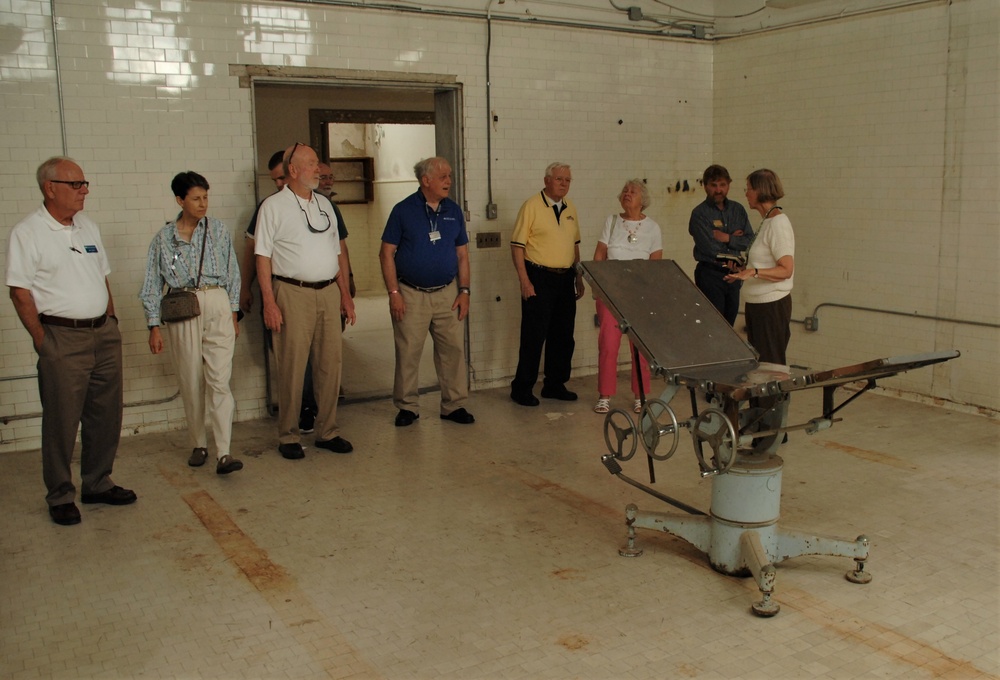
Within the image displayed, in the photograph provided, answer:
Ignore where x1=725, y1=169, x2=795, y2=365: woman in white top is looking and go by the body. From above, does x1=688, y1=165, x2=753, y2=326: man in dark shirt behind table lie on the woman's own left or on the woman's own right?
on the woman's own right

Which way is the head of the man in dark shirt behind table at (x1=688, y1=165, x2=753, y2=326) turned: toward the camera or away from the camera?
toward the camera

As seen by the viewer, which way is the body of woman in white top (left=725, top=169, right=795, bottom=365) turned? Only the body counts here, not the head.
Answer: to the viewer's left

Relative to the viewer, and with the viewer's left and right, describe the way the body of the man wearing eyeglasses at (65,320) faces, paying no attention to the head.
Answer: facing the viewer and to the right of the viewer

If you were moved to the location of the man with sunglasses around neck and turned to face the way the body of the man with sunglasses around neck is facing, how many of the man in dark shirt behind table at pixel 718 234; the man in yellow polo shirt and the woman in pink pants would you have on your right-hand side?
0

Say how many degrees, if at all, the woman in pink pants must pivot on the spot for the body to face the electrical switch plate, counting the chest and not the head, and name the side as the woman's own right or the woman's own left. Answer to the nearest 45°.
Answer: approximately 135° to the woman's own right

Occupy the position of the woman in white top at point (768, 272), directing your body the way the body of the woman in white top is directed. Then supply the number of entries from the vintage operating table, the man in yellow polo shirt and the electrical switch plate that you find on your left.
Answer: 1

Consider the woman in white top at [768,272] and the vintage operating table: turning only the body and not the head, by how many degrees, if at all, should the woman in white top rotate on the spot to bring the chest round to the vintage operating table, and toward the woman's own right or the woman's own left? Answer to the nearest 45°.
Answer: approximately 90° to the woman's own left

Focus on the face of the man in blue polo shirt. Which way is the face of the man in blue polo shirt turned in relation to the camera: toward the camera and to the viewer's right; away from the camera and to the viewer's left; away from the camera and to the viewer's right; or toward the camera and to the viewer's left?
toward the camera and to the viewer's right

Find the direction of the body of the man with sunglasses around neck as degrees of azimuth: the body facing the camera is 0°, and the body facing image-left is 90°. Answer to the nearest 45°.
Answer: approximately 315°

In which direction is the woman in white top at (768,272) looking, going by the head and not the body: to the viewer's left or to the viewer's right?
to the viewer's left

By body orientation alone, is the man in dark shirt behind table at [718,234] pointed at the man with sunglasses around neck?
no

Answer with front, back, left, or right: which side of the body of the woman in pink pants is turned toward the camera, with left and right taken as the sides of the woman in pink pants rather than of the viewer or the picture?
front

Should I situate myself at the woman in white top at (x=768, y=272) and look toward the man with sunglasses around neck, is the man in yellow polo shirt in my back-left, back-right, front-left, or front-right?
front-right

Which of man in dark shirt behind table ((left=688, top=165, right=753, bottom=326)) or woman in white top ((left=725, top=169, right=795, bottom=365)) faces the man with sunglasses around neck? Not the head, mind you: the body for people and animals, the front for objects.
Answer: the woman in white top

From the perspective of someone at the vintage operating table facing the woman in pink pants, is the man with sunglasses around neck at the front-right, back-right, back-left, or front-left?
front-left

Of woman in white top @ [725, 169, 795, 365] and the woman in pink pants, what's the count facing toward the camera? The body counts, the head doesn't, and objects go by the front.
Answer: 1
